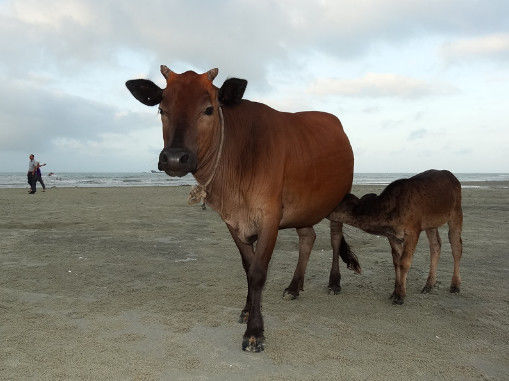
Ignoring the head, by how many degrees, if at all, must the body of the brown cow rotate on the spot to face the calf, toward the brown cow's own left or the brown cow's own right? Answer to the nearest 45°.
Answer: approximately 180°

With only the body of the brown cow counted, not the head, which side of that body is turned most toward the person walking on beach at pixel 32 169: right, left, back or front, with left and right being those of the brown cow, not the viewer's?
right

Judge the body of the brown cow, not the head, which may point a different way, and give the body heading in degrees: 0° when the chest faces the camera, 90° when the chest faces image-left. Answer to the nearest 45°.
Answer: approximately 45°
